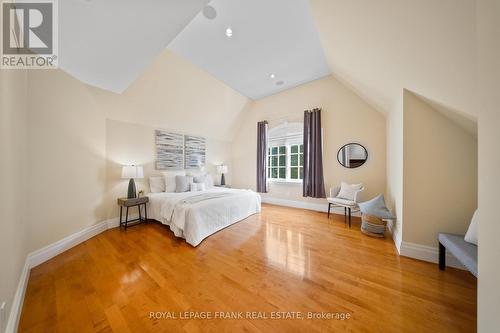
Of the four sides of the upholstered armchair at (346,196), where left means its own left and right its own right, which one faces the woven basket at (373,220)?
left

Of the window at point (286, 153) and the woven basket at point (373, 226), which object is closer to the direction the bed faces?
the woven basket

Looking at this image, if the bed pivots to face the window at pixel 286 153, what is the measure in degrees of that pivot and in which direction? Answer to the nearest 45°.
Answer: approximately 90° to its left

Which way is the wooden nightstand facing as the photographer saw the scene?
facing the viewer and to the right of the viewer

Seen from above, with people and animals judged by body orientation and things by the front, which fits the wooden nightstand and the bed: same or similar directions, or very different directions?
same or similar directions

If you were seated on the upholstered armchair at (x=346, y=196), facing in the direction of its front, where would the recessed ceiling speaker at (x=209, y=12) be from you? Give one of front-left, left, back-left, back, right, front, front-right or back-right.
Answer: front

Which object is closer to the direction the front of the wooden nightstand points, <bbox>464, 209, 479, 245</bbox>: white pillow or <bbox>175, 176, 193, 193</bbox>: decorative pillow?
the white pillow

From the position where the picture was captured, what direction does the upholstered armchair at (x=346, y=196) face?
facing the viewer and to the left of the viewer

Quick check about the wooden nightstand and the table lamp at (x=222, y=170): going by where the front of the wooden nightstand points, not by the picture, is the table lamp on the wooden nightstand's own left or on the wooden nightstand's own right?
on the wooden nightstand's own left

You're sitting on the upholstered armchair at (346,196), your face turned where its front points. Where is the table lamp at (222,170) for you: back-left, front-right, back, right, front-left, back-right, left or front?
front-right

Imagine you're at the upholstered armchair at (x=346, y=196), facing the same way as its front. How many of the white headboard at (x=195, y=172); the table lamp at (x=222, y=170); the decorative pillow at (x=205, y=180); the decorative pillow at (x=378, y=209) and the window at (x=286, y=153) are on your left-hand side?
1

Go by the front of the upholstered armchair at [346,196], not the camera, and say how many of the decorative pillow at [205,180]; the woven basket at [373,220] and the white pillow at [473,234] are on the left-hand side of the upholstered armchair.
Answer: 2
